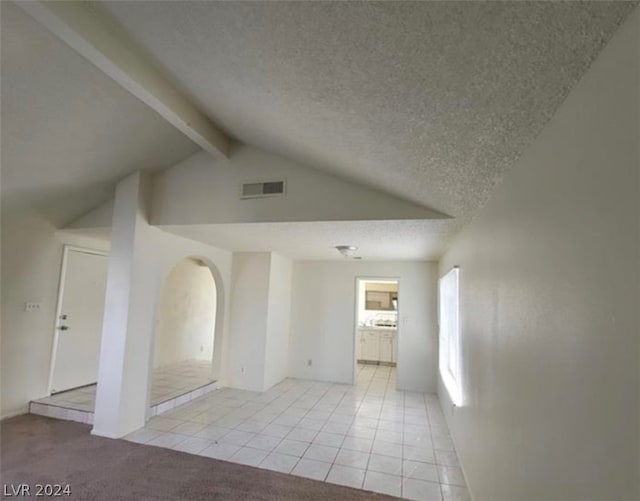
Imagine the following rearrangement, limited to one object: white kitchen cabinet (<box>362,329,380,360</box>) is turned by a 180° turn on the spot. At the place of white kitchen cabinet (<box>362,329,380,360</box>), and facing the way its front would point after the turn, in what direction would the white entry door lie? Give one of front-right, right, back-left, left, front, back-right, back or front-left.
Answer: back-left

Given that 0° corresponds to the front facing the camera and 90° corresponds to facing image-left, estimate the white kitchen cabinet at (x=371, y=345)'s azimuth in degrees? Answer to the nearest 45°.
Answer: approximately 0°
